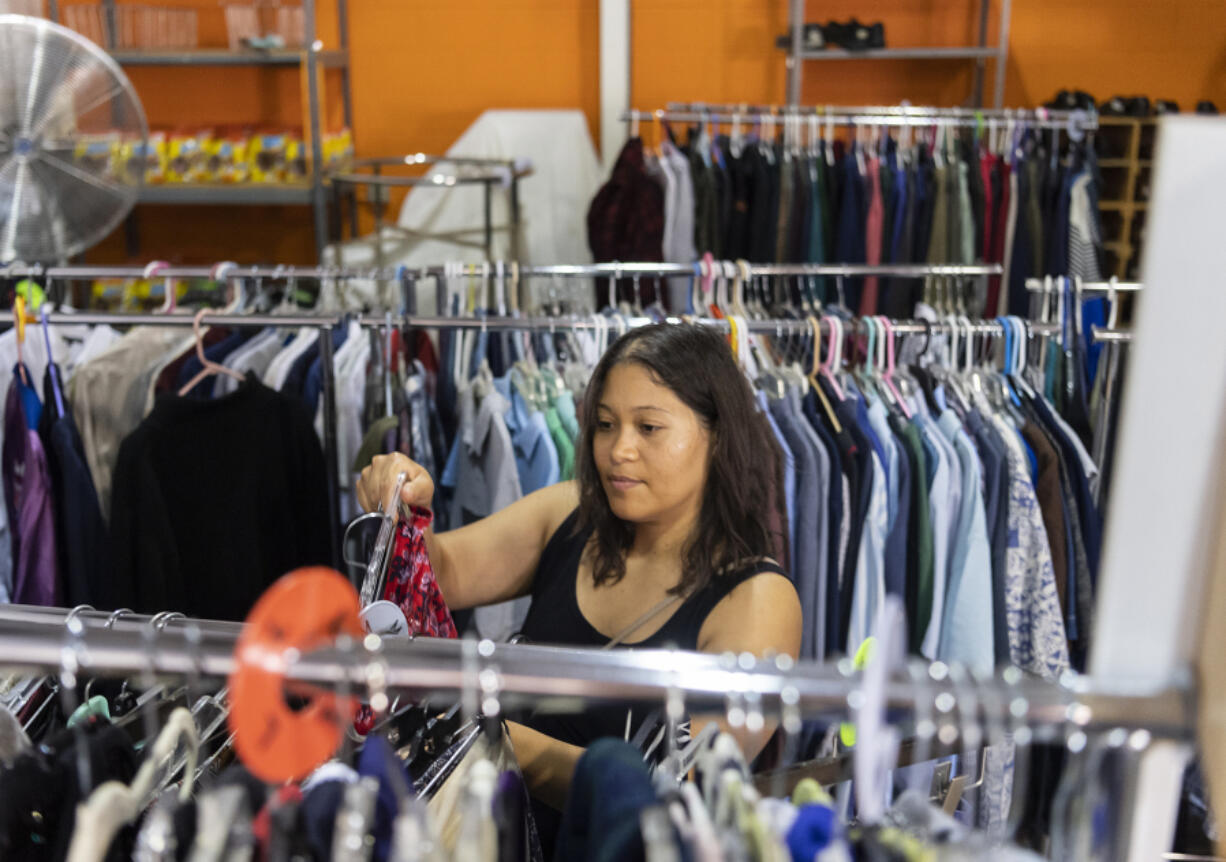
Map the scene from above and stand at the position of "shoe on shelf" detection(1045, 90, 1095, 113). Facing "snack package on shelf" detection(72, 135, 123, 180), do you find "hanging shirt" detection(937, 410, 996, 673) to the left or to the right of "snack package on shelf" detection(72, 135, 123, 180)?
left

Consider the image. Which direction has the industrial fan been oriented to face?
toward the camera

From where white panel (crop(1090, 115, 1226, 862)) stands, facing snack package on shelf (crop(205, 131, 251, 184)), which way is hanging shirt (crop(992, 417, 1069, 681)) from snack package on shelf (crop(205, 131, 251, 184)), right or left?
right

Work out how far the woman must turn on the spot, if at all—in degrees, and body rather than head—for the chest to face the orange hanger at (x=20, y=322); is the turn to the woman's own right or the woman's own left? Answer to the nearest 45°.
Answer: approximately 90° to the woman's own right

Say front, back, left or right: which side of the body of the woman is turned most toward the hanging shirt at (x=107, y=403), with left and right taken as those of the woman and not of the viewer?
right

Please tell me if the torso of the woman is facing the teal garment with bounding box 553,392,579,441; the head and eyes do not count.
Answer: no

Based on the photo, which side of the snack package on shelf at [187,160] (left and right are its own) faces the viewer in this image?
front

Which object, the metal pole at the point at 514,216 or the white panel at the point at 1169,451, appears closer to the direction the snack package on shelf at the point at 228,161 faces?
the white panel

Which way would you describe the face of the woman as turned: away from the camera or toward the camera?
toward the camera

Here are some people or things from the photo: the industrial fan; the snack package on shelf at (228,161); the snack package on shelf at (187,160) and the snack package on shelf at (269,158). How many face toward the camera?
4

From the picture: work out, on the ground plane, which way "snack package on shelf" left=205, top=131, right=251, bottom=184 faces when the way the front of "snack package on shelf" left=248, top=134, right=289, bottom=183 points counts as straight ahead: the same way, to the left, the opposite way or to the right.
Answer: the same way

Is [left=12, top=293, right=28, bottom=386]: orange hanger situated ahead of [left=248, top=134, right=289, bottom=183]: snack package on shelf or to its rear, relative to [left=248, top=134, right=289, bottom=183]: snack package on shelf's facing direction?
ahead

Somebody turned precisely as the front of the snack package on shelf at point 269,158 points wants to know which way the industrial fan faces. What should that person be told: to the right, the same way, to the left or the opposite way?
the same way

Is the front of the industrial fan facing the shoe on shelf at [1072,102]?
no

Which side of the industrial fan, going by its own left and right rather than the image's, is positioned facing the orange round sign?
front

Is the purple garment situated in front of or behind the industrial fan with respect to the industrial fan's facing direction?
in front

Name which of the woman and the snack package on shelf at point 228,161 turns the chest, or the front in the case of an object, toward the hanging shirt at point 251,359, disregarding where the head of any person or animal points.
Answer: the snack package on shelf
